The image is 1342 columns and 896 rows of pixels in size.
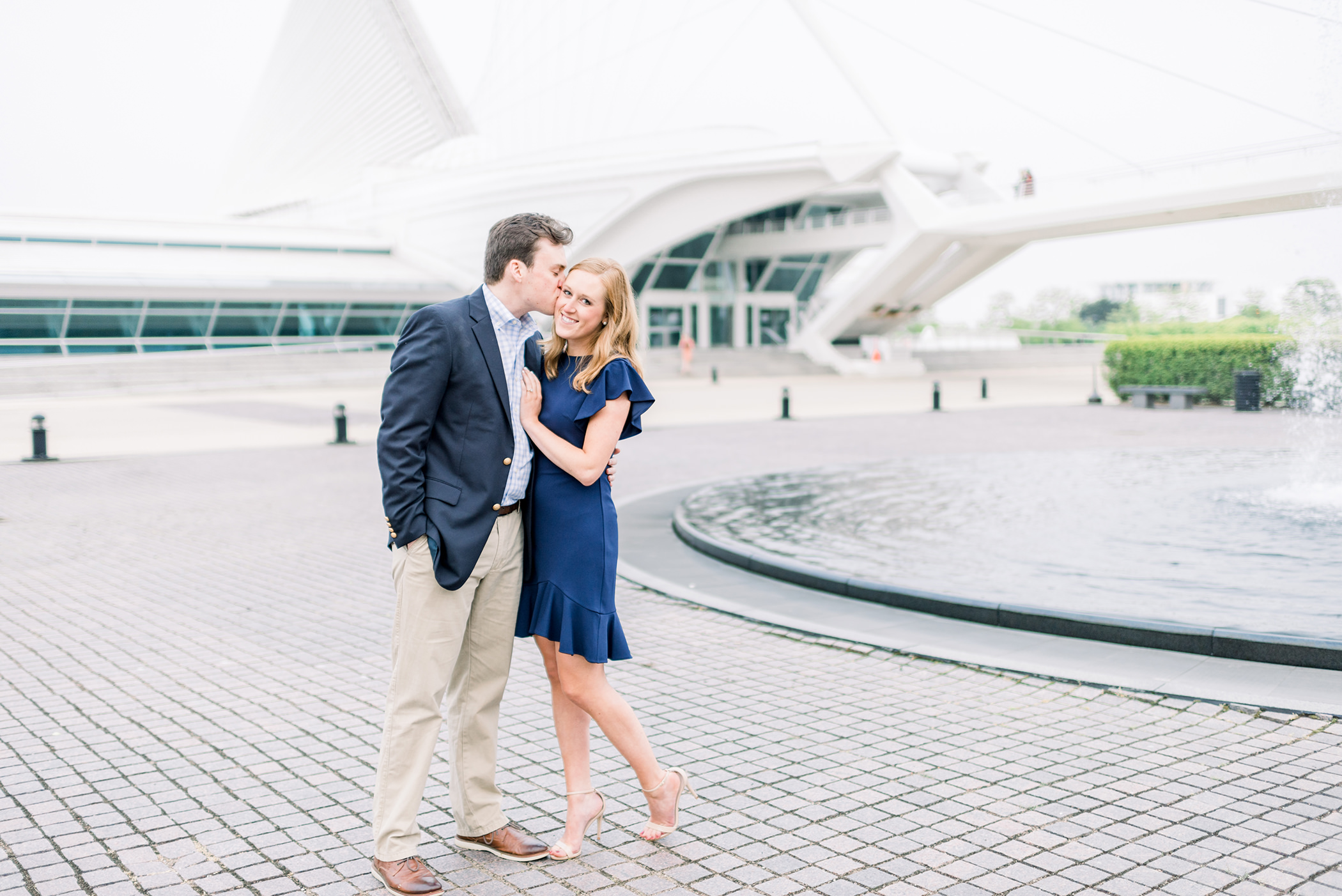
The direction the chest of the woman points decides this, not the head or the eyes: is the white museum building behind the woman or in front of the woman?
behind

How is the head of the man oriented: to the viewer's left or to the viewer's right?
to the viewer's right

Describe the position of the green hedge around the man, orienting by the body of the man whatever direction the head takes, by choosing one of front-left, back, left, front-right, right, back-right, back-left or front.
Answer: left

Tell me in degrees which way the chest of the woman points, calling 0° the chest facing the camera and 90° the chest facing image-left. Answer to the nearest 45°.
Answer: approximately 45°

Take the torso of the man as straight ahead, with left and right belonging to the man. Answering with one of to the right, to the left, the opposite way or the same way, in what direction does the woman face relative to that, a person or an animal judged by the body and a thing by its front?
to the right

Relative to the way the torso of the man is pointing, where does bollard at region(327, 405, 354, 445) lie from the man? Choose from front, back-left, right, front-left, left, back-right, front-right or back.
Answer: back-left

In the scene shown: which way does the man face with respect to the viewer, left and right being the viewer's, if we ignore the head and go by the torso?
facing the viewer and to the right of the viewer

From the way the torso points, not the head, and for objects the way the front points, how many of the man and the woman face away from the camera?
0

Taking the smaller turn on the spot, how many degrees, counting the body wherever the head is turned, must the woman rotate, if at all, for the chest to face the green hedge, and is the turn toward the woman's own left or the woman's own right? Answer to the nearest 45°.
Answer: approximately 180°

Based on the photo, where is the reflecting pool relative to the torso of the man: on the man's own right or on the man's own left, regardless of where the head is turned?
on the man's own left

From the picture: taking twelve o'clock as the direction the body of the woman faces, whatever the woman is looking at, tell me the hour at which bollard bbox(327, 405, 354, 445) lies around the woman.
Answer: The bollard is roughly at 4 o'clock from the woman.

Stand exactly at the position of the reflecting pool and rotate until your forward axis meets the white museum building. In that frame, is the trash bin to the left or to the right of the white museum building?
right

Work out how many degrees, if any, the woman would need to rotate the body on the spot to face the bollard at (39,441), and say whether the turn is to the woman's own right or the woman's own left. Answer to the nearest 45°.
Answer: approximately 90° to the woman's own right

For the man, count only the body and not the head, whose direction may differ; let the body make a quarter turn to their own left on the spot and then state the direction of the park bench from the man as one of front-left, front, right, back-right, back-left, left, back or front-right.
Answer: front
